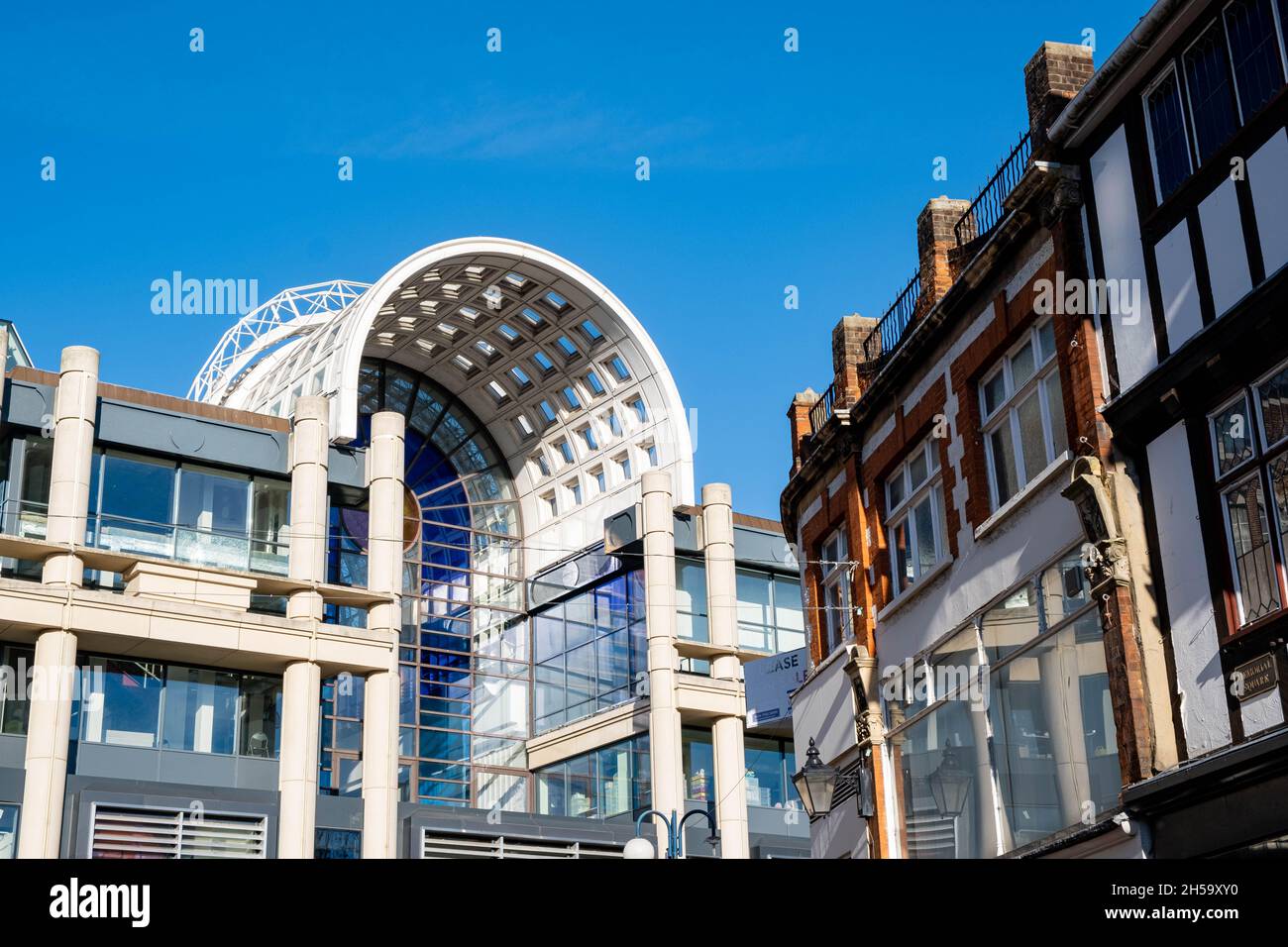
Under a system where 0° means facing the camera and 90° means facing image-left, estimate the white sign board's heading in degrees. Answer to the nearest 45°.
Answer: approximately 45°

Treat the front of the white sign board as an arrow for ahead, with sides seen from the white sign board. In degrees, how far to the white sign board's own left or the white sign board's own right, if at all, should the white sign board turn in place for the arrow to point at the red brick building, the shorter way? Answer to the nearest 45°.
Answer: approximately 45° to the white sign board's own left

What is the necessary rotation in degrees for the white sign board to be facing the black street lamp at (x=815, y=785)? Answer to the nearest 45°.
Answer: approximately 45° to its left

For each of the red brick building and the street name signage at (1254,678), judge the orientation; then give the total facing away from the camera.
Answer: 0

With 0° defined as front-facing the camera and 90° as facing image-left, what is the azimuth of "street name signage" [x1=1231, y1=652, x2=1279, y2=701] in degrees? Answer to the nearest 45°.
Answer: approximately 45°

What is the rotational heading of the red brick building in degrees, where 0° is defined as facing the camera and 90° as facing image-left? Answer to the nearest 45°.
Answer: approximately 45°

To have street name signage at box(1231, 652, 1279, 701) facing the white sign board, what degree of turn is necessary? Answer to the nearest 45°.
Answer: approximately 90° to its right

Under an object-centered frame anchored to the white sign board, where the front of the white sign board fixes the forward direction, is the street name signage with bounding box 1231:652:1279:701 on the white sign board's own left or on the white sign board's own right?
on the white sign board's own left

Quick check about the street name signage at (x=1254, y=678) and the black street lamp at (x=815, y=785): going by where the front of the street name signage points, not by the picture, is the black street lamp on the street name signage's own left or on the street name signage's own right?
on the street name signage's own right
